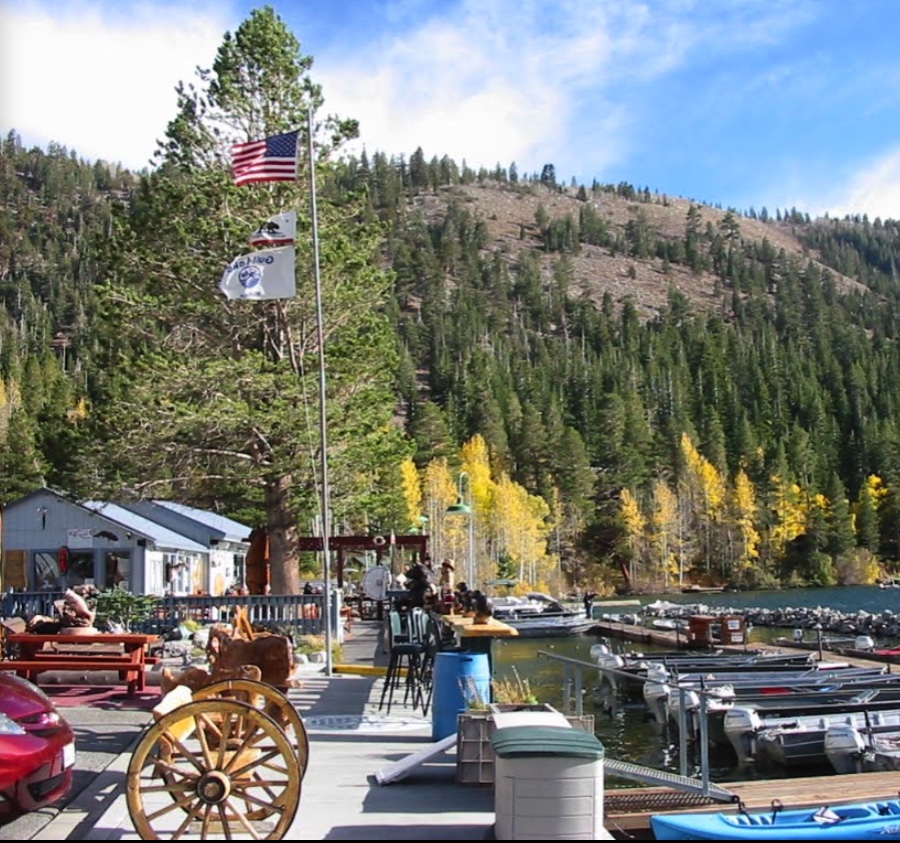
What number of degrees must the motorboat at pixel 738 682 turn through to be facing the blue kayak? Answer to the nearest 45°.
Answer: approximately 90° to its right

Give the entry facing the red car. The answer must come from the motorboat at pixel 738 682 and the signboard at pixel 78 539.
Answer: the signboard

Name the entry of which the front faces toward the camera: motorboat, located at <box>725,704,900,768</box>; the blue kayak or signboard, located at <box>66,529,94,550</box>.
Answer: the signboard

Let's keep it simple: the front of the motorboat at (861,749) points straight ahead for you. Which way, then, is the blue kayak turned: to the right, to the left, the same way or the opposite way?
the opposite way

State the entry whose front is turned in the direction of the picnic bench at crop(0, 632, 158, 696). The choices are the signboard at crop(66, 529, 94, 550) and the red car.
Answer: the signboard

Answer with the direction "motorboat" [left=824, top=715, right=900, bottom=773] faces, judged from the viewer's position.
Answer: facing to the right of the viewer

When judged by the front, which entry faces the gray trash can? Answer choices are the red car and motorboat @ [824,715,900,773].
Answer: the red car

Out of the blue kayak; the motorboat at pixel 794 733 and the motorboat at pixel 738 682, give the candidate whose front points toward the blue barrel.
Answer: the blue kayak

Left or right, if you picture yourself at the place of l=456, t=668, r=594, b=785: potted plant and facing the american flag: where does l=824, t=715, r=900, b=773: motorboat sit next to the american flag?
right

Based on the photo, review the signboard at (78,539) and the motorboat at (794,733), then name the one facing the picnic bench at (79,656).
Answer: the signboard

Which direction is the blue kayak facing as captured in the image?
to the viewer's left
